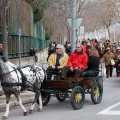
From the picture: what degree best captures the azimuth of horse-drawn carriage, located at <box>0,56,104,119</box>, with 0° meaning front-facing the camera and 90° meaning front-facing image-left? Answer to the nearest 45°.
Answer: approximately 45°

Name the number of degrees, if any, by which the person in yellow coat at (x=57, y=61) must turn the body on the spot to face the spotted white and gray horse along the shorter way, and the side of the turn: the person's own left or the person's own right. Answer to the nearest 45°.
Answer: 0° — they already face it

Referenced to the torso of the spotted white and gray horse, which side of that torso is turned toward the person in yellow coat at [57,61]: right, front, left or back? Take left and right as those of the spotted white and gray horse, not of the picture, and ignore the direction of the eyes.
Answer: back

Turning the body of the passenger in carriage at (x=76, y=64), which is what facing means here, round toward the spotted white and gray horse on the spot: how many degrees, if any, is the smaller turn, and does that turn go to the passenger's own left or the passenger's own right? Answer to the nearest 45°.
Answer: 0° — they already face it
